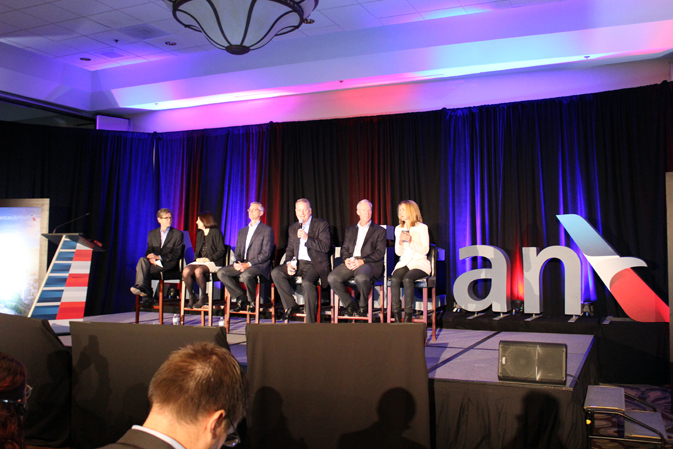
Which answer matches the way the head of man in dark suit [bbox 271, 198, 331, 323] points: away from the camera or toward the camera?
toward the camera

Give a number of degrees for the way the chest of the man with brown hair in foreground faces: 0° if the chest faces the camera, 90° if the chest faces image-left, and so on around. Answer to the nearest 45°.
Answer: approximately 225°

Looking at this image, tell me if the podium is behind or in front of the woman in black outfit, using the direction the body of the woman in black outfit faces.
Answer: in front

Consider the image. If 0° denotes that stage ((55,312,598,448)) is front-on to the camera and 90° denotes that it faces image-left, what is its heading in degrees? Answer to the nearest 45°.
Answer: approximately 0°

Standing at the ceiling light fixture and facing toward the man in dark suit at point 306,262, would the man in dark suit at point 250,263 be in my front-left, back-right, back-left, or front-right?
front-left

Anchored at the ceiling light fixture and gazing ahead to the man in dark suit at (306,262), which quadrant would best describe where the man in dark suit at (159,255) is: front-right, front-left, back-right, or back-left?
front-left

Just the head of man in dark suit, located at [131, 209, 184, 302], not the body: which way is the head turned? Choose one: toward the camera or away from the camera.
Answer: toward the camera

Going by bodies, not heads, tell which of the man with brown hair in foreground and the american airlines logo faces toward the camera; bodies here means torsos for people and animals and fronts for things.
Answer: the american airlines logo

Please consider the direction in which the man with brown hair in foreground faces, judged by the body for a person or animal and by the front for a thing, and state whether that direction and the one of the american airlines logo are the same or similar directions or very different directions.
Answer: very different directions

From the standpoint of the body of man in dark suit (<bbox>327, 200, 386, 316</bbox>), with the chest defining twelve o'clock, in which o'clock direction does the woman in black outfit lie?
The woman in black outfit is roughly at 2 o'clock from the man in dark suit.

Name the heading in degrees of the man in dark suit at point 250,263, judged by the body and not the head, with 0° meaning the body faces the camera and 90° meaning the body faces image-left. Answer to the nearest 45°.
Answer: approximately 45°

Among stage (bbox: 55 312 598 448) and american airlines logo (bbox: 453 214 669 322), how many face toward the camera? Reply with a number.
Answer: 2

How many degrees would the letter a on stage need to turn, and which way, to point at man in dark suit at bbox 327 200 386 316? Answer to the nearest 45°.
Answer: approximately 45° to its right

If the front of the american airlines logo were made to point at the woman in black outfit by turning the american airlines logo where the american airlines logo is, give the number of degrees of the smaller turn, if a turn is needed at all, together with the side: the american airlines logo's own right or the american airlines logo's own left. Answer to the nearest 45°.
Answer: approximately 90° to the american airlines logo's own right

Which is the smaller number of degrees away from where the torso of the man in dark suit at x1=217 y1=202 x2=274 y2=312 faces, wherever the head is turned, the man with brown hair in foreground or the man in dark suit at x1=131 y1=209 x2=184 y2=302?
the man with brown hair in foreground
